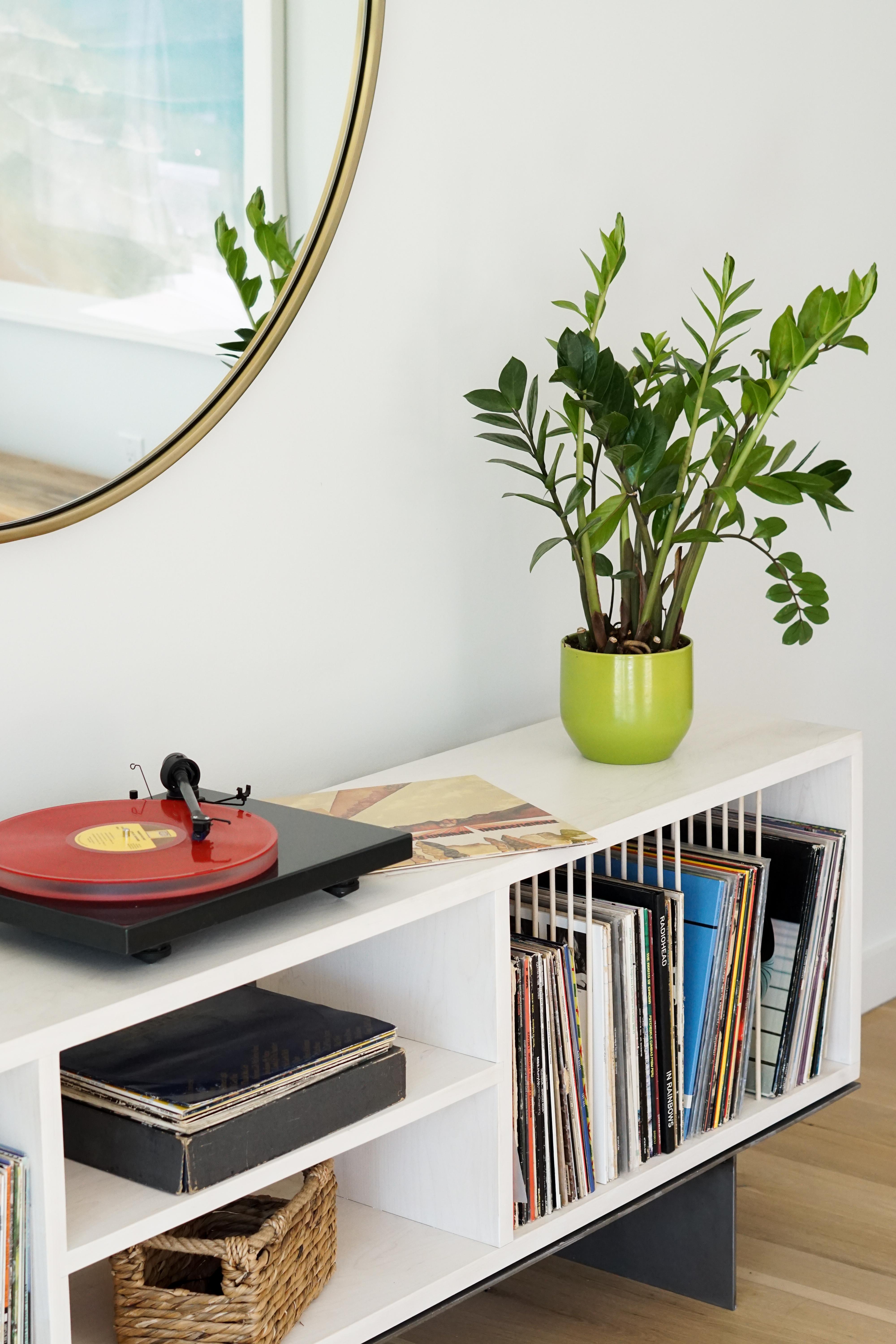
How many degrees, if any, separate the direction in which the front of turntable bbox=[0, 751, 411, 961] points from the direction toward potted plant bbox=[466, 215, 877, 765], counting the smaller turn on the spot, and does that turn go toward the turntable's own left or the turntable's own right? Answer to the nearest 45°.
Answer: approximately 90° to the turntable's own left

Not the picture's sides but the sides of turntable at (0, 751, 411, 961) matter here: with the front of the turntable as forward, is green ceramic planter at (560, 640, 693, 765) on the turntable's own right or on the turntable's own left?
on the turntable's own left

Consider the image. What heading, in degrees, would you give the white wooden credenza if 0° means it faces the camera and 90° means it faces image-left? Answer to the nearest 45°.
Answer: approximately 315°

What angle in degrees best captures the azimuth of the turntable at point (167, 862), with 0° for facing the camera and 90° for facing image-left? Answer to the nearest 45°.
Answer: approximately 315°
